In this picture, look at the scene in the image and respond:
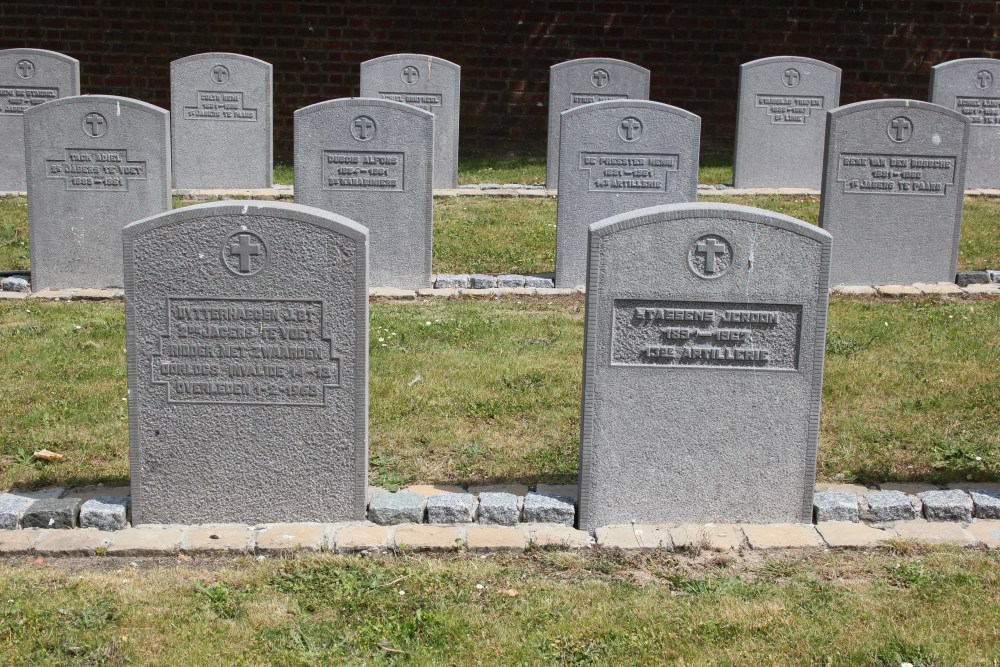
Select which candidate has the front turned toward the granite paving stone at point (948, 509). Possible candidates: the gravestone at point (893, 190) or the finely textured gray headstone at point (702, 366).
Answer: the gravestone

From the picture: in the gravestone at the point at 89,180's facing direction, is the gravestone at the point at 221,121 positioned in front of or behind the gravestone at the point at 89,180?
behind

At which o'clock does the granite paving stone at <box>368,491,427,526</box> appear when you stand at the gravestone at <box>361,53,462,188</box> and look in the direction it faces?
The granite paving stone is roughly at 12 o'clock from the gravestone.

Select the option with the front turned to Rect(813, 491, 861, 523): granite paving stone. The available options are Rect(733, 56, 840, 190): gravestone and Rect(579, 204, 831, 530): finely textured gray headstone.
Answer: the gravestone

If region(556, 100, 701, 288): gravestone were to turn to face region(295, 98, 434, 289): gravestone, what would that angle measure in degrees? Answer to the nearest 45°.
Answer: approximately 90° to its right

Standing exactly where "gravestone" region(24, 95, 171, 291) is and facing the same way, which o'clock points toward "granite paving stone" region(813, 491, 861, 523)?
The granite paving stone is roughly at 11 o'clock from the gravestone.

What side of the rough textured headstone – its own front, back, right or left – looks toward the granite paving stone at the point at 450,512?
left

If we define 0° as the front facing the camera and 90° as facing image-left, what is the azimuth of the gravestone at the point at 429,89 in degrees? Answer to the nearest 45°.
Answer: approximately 0°

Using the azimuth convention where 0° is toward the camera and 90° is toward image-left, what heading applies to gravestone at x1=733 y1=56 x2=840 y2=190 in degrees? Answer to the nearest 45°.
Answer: approximately 0°

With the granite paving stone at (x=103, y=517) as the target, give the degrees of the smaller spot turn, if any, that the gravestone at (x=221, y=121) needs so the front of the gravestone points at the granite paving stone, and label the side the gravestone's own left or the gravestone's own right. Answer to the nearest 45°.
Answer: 0° — it already faces it
